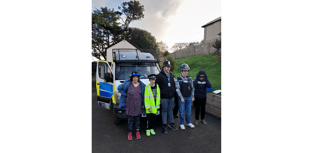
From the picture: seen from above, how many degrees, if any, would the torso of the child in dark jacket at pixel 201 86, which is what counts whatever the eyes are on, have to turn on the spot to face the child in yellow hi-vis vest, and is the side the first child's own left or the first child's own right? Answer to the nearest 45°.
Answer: approximately 45° to the first child's own right

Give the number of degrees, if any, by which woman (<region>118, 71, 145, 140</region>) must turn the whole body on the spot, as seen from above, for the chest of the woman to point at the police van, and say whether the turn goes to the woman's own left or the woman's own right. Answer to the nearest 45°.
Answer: approximately 180°

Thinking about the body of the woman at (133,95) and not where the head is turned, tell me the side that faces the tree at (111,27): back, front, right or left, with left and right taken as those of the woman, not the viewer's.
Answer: back

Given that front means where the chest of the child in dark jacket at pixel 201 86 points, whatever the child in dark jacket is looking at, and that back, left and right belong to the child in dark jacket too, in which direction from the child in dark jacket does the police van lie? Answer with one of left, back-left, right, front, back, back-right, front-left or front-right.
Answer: right

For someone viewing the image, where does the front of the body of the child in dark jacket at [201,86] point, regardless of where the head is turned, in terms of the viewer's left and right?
facing the viewer

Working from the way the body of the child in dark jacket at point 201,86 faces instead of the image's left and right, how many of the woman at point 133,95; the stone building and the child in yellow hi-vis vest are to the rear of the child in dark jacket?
1

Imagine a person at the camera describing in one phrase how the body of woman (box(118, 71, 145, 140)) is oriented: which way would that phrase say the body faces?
toward the camera

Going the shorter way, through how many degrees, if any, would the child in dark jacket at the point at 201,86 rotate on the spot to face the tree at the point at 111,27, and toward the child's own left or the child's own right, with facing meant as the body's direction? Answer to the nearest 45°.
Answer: approximately 135° to the child's own right

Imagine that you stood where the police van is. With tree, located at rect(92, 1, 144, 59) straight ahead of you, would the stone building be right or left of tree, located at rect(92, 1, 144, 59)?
right

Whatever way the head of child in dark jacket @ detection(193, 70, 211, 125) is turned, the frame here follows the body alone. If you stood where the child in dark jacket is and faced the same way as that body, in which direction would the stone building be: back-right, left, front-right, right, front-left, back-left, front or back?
back

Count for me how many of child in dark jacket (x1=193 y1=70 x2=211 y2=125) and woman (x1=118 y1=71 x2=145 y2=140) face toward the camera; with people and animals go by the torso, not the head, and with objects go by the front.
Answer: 2
